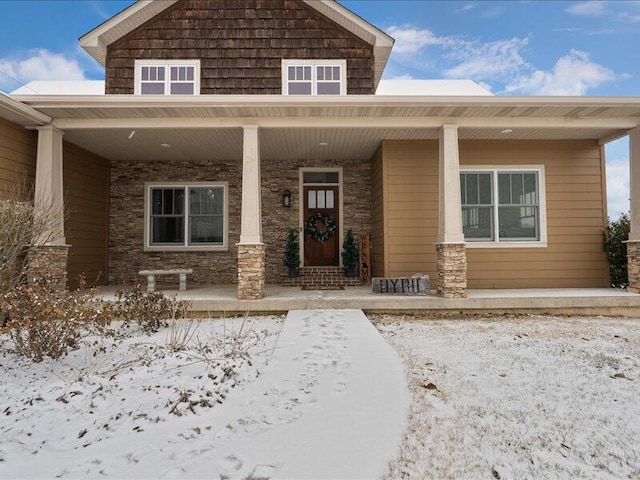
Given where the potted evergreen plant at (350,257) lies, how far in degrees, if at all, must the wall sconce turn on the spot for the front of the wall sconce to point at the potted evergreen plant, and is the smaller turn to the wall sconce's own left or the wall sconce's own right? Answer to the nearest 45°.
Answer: approximately 90° to the wall sconce's own left

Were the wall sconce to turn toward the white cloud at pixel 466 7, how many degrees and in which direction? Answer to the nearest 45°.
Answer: approximately 135° to its left

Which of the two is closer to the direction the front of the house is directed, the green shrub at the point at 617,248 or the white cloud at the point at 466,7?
the green shrub

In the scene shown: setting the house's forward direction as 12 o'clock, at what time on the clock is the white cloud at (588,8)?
The white cloud is roughly at 8 o'clock from the house.

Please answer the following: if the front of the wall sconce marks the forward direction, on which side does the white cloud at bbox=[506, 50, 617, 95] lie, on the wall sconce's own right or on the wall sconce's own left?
on the wall sconce's own left

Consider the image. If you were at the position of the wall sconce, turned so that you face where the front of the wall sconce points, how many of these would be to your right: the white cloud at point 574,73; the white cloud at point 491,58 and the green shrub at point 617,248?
0

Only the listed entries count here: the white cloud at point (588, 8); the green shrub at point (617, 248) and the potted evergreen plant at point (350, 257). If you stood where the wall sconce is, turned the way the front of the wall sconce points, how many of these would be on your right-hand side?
0

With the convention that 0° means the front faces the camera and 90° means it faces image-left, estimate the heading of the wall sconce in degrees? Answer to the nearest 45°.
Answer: approximately 0°

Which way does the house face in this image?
toward the camera

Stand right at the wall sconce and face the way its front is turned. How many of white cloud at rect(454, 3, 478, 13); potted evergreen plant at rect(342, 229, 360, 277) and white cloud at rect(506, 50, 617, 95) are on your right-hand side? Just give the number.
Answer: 0

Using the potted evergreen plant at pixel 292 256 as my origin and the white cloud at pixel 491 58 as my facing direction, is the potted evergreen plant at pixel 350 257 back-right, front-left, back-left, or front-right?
front-right

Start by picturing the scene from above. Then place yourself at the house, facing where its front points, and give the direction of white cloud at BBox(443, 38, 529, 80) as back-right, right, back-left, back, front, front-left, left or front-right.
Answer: back-left

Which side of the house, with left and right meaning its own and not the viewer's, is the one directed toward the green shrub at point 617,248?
left
